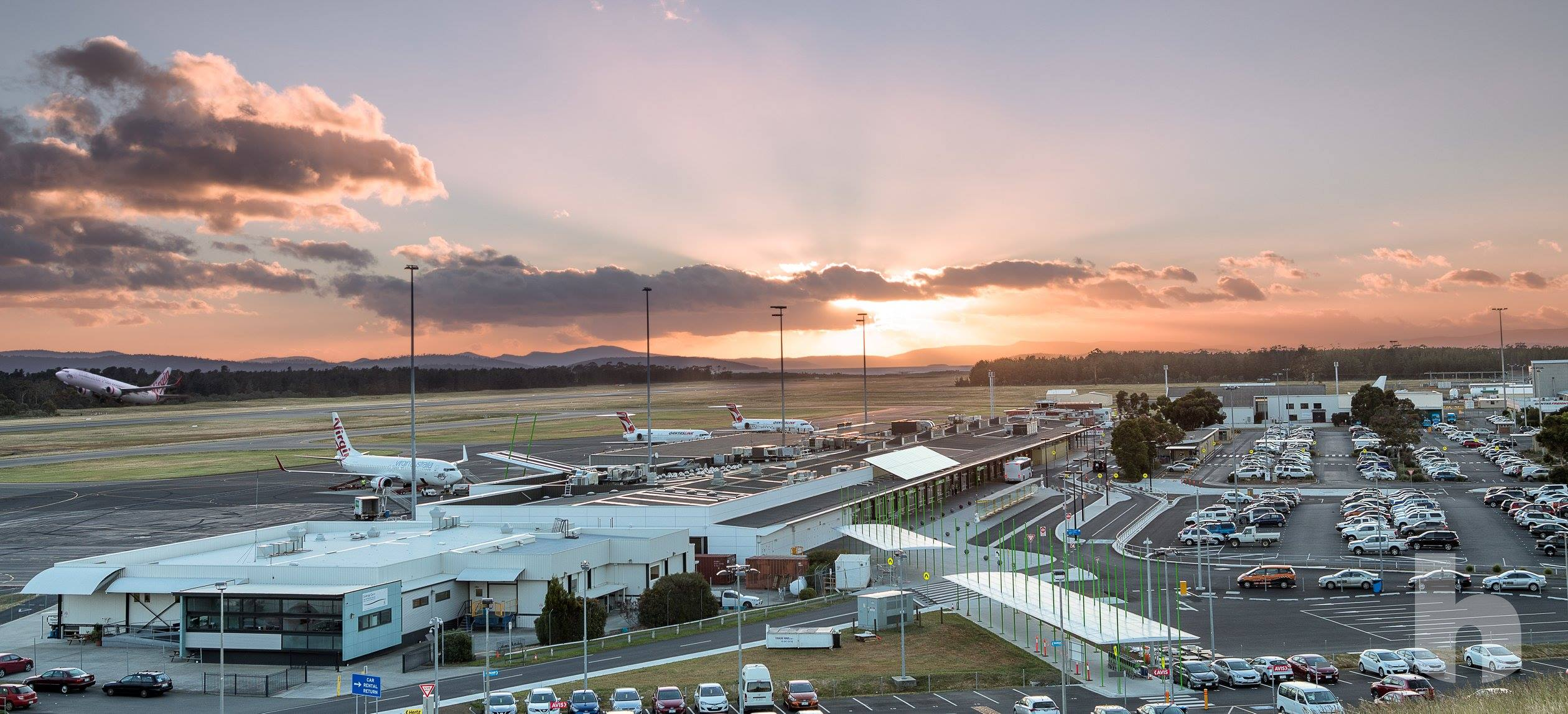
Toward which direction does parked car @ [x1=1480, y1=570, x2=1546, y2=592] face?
to the viewer's left

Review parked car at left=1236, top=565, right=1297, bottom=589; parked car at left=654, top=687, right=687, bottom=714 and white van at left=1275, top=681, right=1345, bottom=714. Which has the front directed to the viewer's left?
parked car at left=1236, top=565, right=1297, bottom=589

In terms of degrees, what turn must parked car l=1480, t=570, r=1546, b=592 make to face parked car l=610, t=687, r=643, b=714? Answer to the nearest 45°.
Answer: approximately 45° to its left

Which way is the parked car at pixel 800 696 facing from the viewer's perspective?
toward the camera

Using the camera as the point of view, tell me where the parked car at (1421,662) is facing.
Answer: facing the viewer and to the right of the viewer

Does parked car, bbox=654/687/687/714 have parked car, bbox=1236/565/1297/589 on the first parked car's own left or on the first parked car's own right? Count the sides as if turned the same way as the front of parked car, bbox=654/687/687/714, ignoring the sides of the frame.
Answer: on the first parked car's own left

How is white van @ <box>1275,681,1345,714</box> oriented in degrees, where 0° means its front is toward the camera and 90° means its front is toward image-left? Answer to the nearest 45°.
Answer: approximately 315°

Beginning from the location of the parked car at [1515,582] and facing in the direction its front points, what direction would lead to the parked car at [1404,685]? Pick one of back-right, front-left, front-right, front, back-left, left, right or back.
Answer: left

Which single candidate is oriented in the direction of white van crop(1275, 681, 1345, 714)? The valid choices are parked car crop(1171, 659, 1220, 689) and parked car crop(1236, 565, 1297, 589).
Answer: parked car crop(1171, 659, 1220, 689)

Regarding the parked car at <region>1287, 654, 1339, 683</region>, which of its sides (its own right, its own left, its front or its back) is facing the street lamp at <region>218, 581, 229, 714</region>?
right

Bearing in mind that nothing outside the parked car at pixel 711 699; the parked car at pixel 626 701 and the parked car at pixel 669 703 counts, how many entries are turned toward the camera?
3

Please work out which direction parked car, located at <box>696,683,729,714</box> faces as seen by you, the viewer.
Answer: facing the viewer

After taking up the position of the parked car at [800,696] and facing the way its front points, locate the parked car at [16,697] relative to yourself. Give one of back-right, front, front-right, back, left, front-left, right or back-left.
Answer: right
